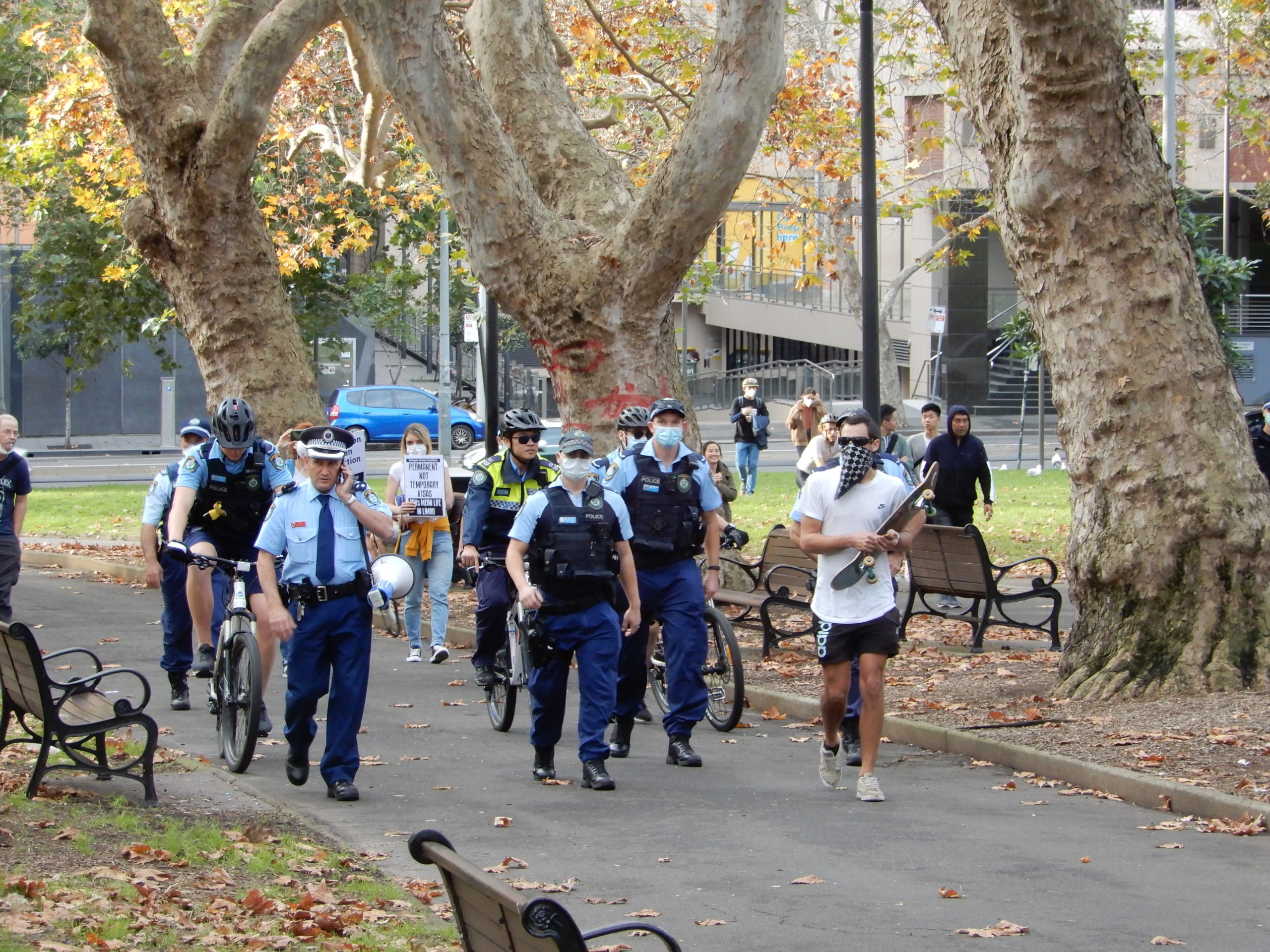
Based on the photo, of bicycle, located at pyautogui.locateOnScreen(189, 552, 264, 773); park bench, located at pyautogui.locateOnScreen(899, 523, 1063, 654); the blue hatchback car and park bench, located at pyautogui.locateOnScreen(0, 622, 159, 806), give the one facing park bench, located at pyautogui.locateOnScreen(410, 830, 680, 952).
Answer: the bicycle

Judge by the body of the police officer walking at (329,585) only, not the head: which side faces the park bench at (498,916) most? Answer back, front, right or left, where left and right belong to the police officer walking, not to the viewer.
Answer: front

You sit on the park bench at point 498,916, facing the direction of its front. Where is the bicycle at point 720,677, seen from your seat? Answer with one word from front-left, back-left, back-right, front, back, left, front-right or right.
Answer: front-left

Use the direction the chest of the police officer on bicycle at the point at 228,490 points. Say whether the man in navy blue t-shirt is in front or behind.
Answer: behind

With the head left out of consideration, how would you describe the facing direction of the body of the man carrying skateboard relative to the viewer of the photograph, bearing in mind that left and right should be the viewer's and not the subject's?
facing the viewer

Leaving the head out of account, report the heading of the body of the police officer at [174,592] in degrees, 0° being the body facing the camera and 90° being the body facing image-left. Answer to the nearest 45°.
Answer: approximately 0°

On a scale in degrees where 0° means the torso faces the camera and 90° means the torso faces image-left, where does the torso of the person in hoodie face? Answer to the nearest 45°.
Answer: approximately 0°

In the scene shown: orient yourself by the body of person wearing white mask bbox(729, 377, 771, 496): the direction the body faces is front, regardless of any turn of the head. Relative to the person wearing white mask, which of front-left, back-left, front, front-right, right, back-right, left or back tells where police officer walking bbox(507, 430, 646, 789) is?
front

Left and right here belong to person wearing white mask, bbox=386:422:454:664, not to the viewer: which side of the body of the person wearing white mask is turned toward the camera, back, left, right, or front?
front

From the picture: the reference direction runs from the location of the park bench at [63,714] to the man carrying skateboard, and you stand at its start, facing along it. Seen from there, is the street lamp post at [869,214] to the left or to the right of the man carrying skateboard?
left
